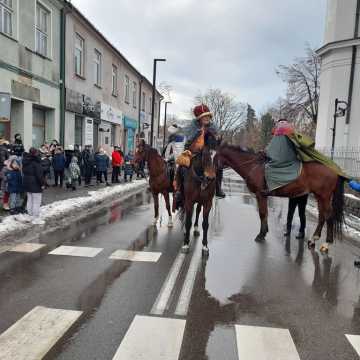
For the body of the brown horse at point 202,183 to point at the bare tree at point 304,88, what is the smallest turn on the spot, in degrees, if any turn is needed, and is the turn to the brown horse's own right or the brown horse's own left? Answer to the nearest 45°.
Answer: approximately 180°

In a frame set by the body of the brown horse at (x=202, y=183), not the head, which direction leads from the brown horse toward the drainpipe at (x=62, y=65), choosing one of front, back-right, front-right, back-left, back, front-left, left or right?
back-right

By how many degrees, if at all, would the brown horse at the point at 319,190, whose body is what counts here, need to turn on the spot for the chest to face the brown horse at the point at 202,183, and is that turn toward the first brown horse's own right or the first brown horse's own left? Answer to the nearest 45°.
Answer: approximately 45° to the first brown horse's own left

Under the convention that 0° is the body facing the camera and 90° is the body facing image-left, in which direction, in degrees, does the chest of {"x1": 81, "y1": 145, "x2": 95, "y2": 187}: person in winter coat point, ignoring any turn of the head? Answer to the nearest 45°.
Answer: approximately 315°

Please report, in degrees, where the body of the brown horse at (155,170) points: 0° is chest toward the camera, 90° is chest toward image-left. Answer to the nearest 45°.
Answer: approximately 45°

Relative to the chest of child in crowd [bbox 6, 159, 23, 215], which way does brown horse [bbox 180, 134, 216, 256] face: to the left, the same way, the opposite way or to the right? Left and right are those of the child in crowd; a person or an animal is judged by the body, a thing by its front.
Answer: to the right

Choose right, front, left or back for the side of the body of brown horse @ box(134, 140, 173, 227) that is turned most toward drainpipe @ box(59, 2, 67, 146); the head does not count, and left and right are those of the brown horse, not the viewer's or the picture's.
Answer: right

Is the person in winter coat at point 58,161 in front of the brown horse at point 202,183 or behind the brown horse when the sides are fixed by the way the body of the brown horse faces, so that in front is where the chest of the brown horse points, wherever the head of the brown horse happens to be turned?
behind

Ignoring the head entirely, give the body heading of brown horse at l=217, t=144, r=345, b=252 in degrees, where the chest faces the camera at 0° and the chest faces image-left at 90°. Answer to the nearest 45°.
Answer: approximately 90°

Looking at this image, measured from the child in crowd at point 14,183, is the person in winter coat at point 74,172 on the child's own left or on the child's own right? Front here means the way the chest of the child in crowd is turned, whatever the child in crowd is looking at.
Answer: on the child's own left
